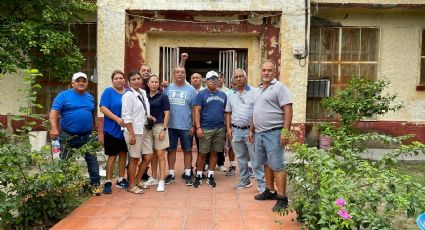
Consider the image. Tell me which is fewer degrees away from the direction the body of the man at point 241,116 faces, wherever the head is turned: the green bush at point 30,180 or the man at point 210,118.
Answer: the green bush

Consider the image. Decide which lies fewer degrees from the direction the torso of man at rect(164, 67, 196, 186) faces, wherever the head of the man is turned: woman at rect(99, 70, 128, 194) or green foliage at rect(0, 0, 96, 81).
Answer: the woman

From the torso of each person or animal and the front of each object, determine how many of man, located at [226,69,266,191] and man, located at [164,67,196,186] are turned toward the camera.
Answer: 2

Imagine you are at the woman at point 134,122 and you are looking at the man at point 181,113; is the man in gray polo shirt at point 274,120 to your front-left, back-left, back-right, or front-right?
front-right

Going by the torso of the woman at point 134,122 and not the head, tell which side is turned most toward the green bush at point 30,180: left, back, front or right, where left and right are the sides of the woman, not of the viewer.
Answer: right

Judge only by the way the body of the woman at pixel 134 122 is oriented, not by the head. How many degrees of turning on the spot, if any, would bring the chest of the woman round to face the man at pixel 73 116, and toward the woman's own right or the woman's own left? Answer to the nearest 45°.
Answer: approximately 135° to the woman's own right

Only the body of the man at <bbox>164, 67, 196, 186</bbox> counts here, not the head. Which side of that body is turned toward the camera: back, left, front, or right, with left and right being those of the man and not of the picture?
front

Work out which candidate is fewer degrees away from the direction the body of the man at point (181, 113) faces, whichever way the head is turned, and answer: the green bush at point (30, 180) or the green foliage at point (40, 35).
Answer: the green bush

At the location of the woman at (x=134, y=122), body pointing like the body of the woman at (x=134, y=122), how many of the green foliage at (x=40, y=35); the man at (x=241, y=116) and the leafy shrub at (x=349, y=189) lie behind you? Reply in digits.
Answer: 1

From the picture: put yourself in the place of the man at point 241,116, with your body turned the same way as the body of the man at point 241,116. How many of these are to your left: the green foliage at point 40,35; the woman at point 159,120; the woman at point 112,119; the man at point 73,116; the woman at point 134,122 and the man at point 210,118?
0

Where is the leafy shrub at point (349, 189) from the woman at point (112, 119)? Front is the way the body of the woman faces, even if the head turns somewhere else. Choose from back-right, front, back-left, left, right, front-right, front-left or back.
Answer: front

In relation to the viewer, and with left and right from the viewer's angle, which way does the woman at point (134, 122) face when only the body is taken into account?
facing the viewer and to the right of the viewer

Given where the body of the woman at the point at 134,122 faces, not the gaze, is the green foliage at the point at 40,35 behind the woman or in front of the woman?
behind

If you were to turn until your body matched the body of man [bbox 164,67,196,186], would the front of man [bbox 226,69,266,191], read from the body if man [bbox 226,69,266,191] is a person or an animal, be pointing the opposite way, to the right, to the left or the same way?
the same way

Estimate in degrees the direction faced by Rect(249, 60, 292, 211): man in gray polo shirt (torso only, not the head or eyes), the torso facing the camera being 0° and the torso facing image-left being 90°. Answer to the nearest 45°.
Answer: approximately 45°

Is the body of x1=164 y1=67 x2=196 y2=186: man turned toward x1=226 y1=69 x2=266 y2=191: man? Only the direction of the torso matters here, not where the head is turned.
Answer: no

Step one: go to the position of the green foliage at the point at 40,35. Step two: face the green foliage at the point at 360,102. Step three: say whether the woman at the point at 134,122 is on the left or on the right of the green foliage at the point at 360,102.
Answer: right

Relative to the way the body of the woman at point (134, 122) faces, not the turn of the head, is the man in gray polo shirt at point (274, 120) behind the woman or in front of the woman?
in front

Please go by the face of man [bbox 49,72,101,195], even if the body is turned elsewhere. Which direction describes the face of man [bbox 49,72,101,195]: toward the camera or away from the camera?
toward the camera
